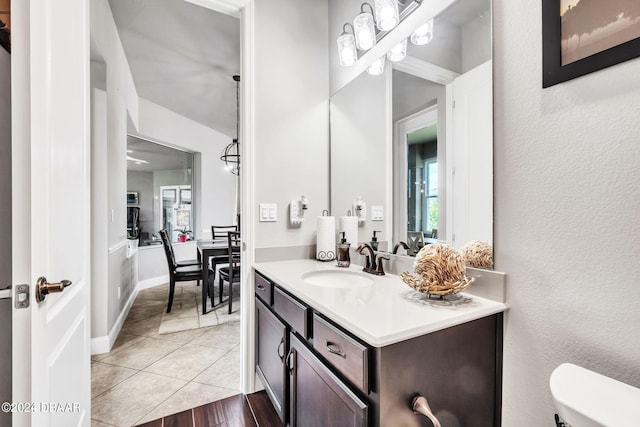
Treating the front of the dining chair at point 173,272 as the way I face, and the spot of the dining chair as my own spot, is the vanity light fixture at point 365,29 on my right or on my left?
on my right

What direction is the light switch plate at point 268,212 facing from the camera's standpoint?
toward the camera

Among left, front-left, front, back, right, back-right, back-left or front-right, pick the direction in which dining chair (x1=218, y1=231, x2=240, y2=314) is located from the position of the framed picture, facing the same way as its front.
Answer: front-right

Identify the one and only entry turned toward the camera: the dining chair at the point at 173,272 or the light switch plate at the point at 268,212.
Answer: the light switch plate

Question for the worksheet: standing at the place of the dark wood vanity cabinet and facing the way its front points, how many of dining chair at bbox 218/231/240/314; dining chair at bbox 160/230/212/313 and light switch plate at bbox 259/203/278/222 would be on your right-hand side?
3

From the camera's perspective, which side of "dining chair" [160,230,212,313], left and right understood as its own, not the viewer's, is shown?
right

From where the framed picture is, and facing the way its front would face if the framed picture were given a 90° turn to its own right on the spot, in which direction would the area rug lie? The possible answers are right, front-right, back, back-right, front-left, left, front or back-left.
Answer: front-left

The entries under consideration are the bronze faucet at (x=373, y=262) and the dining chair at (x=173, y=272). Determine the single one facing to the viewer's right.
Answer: the dining chair

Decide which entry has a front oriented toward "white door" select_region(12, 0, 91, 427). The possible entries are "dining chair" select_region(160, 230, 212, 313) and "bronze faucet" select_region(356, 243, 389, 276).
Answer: the bronze faucet

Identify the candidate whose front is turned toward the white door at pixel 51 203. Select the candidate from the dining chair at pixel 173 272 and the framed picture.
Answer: the framed picture

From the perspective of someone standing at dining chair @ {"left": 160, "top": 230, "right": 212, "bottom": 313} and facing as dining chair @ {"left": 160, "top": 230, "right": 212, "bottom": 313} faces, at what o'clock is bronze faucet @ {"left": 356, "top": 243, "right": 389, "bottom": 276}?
The bronze faucet is roughly at 2 o'clock from the dining chair.

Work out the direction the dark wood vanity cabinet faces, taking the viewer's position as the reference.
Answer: facing the viewer and to the left of the viewer

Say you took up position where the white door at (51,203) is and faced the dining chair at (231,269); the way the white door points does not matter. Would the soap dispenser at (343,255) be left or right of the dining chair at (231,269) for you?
right

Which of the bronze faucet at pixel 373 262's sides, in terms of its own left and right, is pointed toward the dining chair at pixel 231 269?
right

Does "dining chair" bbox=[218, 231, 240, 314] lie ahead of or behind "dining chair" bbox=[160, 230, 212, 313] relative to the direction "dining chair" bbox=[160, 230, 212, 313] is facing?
ahead
